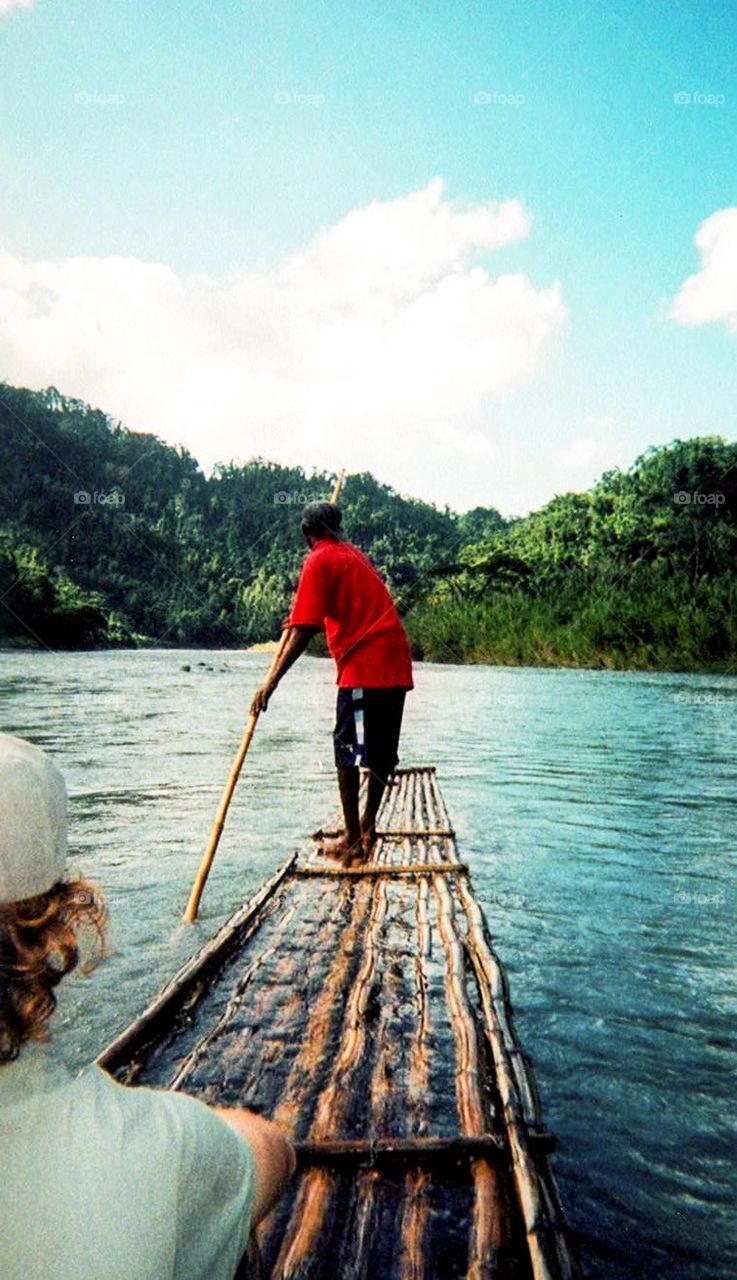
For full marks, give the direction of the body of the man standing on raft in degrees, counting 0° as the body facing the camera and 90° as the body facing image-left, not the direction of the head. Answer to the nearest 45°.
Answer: approximately 135°

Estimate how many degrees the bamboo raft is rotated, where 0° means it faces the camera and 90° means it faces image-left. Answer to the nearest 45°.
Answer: approximately 180°
